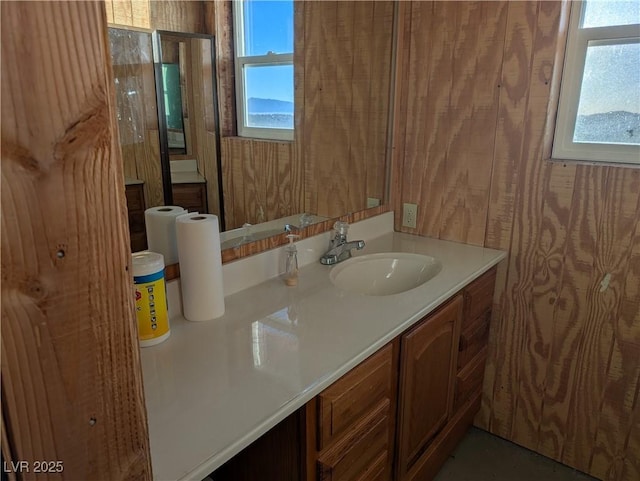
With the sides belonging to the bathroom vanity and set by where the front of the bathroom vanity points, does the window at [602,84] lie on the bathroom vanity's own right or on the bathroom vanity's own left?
on the bathroom vanity's own left

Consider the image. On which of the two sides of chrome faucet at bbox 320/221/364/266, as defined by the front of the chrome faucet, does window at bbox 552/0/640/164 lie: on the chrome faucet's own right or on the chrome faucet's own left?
on the chrome faucet's own left

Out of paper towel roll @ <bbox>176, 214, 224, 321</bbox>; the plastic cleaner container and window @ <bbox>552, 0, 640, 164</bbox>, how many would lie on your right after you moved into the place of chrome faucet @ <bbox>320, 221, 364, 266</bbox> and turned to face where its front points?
2

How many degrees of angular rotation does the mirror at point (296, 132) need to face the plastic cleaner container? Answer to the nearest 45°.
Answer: approximately 90° to its right

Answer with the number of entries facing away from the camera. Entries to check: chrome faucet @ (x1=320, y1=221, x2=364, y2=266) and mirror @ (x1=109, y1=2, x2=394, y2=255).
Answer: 0

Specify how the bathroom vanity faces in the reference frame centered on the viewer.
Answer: facing the viewer and to the right of the viewer

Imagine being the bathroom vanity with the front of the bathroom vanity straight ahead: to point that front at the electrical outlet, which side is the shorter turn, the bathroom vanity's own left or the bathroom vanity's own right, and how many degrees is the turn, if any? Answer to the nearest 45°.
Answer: approximately 135° to the bathroom vanity's own left

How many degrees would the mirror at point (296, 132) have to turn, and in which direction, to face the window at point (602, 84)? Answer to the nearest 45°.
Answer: approximately 45° to its left

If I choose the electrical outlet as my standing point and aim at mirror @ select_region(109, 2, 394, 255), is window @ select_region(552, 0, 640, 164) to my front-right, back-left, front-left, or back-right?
back-left
